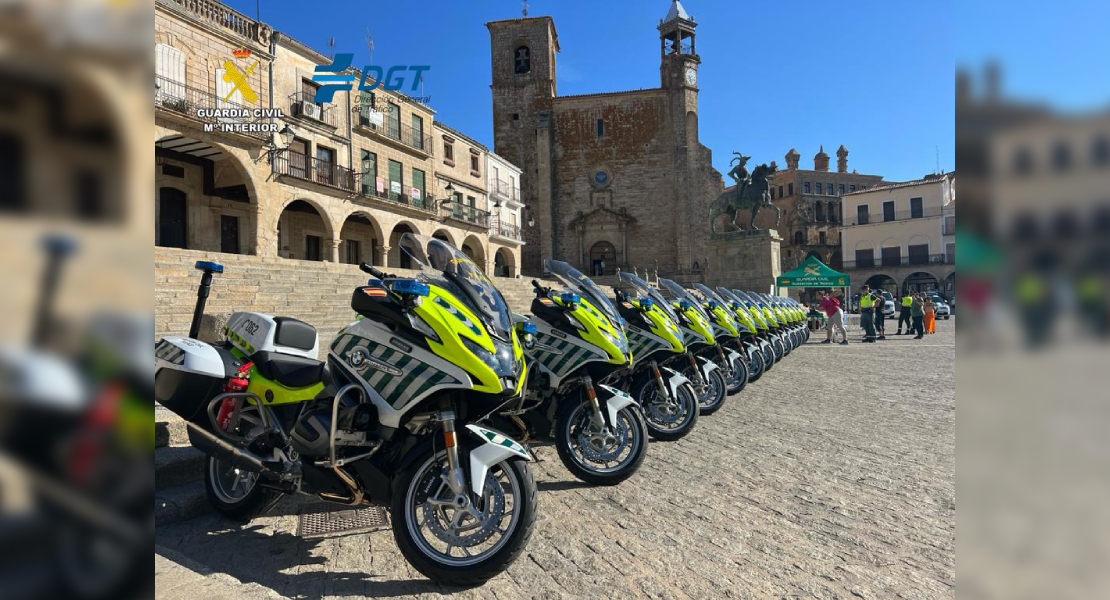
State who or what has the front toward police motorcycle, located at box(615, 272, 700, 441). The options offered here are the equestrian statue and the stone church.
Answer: the stone church

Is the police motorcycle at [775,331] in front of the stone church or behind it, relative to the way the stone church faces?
in front

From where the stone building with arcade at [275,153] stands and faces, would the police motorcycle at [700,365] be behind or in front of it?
in front

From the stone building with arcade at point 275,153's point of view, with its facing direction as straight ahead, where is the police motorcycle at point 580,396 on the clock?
The police motorcycle is roughly at 1 o'clock from the stone building with arcade.

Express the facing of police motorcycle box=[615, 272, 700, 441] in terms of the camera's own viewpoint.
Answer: facing the viewer and to the right of the viewer

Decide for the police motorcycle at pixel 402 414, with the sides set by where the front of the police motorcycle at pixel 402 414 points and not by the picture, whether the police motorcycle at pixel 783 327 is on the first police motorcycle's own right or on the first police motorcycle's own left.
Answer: on the first police motorcycle's own left

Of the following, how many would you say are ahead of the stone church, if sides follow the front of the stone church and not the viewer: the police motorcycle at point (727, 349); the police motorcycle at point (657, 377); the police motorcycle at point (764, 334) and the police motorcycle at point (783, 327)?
4

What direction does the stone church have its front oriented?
toward the camera

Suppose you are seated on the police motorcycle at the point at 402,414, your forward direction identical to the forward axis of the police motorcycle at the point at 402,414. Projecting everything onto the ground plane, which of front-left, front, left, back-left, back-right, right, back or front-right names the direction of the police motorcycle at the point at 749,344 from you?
left

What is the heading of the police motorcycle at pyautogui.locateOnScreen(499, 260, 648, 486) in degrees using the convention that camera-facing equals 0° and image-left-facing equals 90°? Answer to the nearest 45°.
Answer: approximately 315°

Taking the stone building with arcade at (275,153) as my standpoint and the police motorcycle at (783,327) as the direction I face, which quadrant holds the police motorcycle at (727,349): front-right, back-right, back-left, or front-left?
front-right
